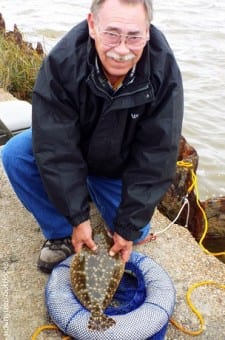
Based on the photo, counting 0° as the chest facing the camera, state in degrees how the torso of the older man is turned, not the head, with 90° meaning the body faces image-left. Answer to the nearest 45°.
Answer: approximately 0°
